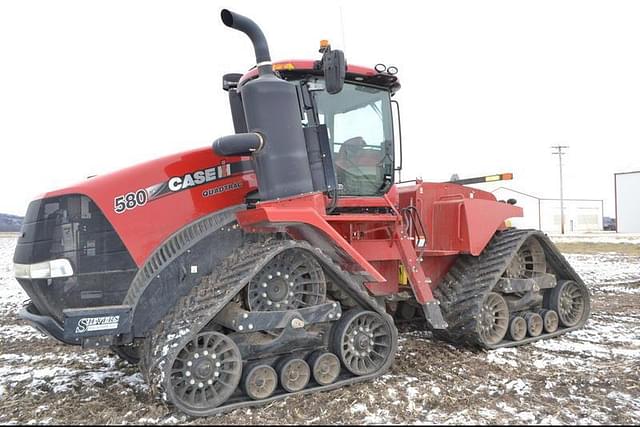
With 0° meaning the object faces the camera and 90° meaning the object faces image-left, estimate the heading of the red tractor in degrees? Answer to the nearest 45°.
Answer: approximately 45°
